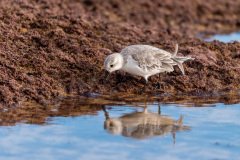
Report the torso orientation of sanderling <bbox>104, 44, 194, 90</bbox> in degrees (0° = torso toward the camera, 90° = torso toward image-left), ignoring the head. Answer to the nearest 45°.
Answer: approximately 90°
